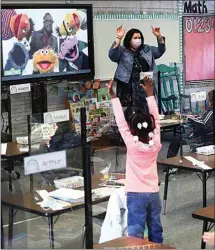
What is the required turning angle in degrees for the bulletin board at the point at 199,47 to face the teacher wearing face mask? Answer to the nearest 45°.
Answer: approximately 45° to its right

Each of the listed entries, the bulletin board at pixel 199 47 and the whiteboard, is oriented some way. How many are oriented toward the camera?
2

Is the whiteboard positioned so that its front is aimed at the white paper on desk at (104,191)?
yes

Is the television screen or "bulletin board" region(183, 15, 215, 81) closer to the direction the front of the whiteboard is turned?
the television screen

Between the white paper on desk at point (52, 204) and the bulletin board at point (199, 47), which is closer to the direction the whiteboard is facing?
the white paper on desk

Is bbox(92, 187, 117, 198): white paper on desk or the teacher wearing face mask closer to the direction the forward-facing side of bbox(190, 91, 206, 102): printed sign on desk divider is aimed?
the white paper on desk

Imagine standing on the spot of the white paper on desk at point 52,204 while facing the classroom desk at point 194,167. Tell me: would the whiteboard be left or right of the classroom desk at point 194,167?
left

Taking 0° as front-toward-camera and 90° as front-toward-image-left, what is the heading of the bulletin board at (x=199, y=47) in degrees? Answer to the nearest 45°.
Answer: approximately 0°
